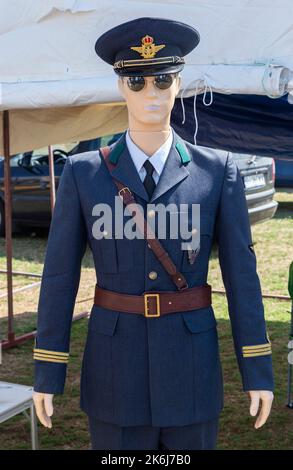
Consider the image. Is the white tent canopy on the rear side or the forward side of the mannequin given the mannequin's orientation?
on the rear side

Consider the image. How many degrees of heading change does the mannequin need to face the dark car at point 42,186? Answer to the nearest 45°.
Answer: approximately 180°

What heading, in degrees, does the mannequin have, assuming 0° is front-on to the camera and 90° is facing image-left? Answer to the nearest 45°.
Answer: approximately 0°

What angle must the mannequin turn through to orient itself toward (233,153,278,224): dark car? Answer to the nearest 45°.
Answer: approximately 180°

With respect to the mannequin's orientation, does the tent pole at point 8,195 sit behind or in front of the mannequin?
behind

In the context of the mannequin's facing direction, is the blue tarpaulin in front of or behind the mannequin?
behind
